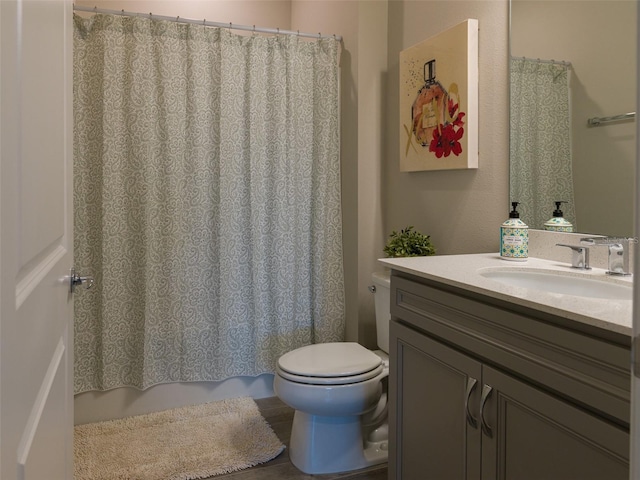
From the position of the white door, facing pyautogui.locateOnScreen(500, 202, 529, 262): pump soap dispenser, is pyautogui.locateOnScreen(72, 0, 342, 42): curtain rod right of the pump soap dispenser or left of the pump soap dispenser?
left

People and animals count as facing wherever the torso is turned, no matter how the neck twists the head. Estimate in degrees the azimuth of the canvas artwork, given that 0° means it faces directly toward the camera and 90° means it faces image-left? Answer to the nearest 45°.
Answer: approximately 45°

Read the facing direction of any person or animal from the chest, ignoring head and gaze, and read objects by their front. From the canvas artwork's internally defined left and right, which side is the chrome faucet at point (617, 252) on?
on its left

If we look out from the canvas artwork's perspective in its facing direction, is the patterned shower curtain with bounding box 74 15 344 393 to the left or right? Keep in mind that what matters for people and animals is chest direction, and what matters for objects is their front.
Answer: on its right

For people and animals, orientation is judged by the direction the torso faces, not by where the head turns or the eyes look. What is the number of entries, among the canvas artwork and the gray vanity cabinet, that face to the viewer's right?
0
